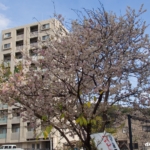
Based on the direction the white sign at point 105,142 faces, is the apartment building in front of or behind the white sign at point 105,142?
behind

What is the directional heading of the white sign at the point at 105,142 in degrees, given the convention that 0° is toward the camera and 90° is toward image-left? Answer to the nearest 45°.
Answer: approximately 0°
